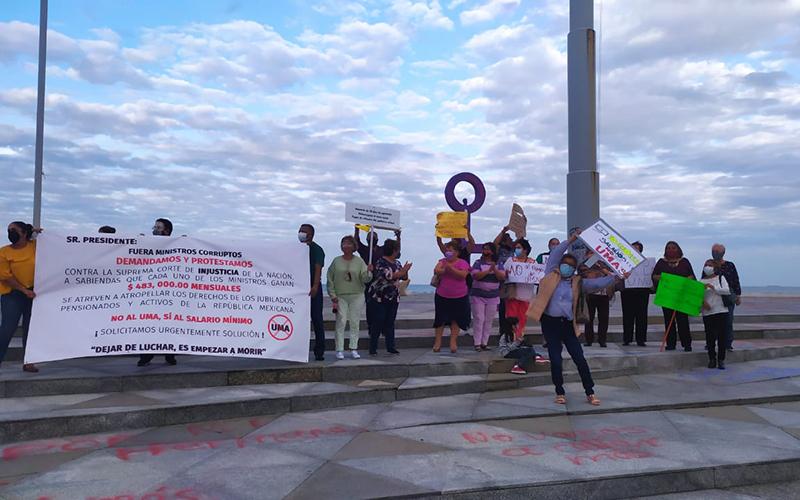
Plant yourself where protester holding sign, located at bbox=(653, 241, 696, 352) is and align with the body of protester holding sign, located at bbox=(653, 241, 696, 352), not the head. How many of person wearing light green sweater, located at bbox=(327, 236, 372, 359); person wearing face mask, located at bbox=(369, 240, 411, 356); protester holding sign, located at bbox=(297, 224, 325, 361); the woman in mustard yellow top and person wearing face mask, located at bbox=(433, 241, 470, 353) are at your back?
0

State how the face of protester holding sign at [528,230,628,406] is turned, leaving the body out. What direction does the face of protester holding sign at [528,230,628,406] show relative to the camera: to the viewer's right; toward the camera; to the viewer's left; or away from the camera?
toward the camera

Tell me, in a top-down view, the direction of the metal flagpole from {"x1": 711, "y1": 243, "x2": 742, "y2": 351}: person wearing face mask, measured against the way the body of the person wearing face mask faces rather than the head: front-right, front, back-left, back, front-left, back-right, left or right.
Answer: front-right

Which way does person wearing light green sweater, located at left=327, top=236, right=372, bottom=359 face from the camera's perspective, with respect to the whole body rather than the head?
toward the camera

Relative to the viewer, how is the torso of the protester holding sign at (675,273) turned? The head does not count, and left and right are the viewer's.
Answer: facing the viewer

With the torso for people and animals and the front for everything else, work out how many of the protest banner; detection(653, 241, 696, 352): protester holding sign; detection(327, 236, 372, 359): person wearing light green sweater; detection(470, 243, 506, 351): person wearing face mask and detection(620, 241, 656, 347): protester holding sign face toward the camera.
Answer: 5

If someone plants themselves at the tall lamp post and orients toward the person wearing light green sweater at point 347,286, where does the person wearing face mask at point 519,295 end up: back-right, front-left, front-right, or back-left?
front-left

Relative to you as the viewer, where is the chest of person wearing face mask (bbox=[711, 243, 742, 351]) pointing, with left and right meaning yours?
facing the viewer and to the left of the viewer

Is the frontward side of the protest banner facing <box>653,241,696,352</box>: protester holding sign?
no

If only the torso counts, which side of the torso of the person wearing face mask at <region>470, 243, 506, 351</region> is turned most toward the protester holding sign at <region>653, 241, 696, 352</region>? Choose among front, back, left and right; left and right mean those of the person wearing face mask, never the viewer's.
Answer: left

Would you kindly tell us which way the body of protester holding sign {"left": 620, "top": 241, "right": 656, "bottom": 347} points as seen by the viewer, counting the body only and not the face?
toward the camera

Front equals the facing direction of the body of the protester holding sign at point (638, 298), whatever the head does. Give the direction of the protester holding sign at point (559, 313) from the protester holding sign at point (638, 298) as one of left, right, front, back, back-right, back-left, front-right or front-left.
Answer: front

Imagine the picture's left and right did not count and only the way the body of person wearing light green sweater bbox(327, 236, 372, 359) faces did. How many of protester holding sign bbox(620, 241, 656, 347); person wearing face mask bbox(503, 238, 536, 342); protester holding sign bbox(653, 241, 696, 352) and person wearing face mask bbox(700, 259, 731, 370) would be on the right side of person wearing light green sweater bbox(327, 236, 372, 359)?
0
